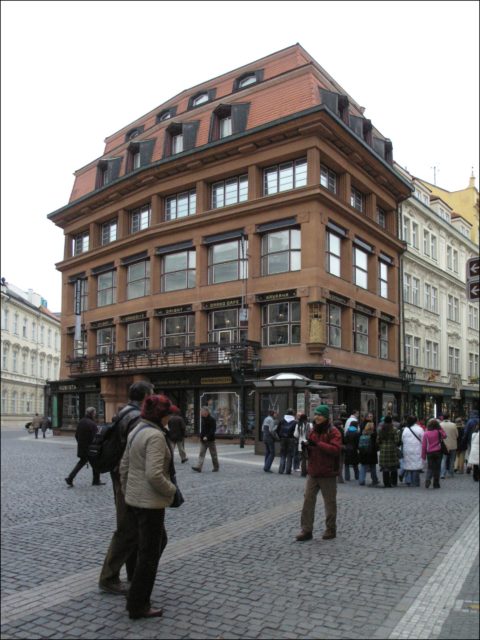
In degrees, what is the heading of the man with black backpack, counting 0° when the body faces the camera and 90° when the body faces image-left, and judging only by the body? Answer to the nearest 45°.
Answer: approximately 270°

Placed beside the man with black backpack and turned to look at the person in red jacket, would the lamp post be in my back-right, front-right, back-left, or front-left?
front-left

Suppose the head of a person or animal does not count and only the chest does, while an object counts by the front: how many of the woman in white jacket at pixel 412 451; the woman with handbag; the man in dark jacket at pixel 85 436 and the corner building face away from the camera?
2

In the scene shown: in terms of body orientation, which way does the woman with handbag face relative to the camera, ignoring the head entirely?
away from the camera

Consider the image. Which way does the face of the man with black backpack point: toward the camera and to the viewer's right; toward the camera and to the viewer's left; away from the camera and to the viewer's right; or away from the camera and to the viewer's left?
away from the camera and to the viewer's right

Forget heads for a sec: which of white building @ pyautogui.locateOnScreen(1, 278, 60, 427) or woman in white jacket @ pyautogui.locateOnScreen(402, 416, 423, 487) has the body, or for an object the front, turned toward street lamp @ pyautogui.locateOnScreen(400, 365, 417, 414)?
the woman in white jacket
